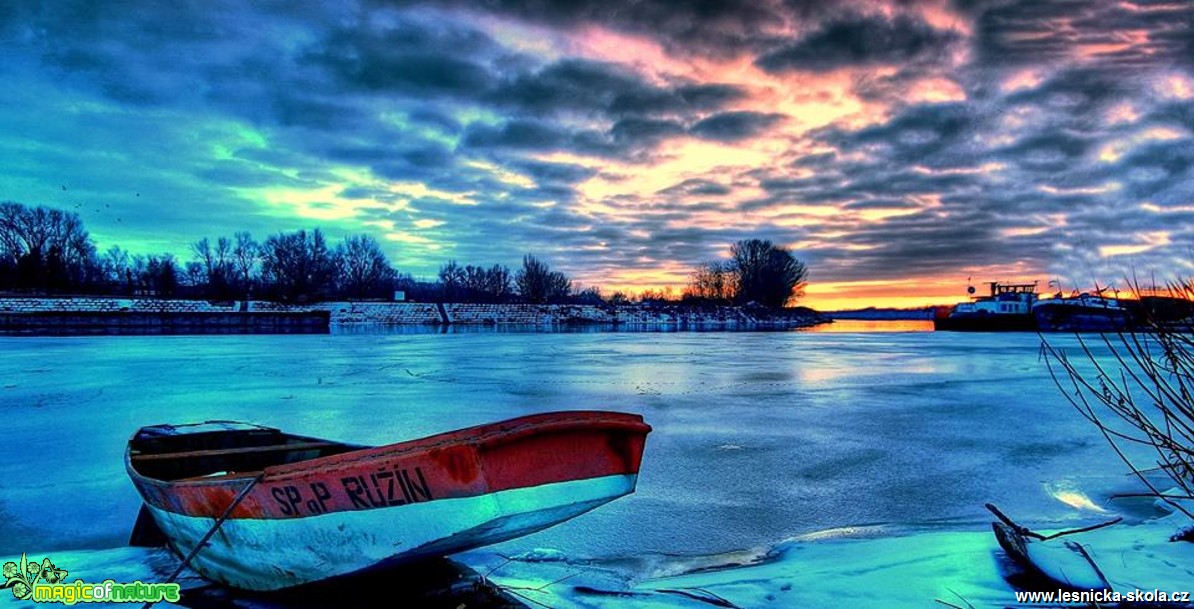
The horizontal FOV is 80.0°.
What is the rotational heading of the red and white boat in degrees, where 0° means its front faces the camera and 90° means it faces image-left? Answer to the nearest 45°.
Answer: approximately 270°

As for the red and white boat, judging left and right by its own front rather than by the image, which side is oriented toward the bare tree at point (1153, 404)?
front
